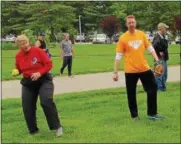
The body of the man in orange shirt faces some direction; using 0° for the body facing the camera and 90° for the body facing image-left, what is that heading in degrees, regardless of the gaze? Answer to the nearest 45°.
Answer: approximately 0°

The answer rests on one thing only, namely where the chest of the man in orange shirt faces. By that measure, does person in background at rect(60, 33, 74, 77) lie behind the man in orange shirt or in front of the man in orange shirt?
behind

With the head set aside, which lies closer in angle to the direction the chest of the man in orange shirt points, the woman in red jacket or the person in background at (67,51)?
the woman in red jacket

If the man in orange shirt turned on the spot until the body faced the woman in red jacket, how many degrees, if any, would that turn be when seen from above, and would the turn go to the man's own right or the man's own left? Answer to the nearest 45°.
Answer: approximately 45° to the man's own right
